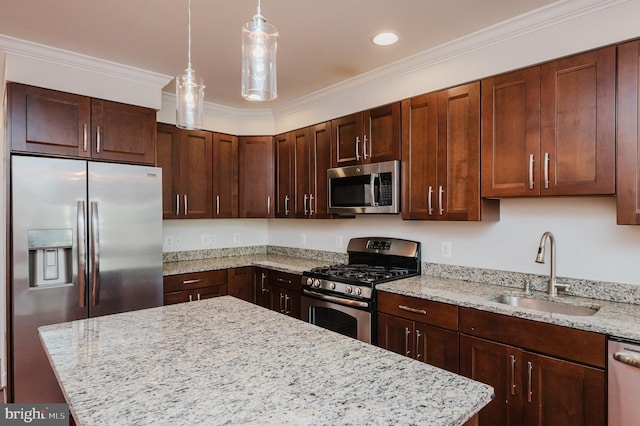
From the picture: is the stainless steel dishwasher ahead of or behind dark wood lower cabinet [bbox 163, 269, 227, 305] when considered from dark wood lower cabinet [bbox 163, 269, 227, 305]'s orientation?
ahead

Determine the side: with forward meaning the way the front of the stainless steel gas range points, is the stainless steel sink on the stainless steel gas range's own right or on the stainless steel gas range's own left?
on the stainless steel gas range's own left

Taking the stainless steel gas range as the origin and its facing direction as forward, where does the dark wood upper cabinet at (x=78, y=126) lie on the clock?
The dark wood upper cabinet is roughly at 1 o'clock from the stainless steel gas range.

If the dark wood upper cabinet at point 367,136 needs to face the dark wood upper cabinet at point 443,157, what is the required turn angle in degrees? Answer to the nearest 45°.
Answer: approximately 90° to its left

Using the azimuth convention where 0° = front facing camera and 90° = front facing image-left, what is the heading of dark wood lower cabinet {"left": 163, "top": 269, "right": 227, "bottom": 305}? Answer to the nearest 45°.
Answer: approximately 315°

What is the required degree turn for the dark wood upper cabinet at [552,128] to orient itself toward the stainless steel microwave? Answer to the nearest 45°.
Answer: approximately 45° to its right

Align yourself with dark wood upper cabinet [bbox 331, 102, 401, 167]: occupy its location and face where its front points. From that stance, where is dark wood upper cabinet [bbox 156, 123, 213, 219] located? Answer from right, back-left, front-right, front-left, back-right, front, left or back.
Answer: front-right

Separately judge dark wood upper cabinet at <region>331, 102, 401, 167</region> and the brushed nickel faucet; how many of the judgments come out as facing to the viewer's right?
0

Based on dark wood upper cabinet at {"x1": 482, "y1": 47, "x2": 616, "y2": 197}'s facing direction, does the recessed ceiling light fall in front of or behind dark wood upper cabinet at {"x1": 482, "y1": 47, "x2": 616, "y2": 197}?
in front

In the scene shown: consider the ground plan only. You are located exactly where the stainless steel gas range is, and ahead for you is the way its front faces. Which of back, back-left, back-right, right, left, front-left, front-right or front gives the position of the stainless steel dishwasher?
left

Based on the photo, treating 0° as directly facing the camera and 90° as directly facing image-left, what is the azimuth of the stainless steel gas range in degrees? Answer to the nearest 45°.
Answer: approximately 45°

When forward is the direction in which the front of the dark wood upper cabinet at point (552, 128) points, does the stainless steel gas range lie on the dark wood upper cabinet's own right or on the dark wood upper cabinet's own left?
on the dark wood upper cabinet's own right

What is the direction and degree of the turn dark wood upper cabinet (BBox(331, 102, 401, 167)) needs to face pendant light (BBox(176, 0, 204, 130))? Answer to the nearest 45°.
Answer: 0° — it already faces it
